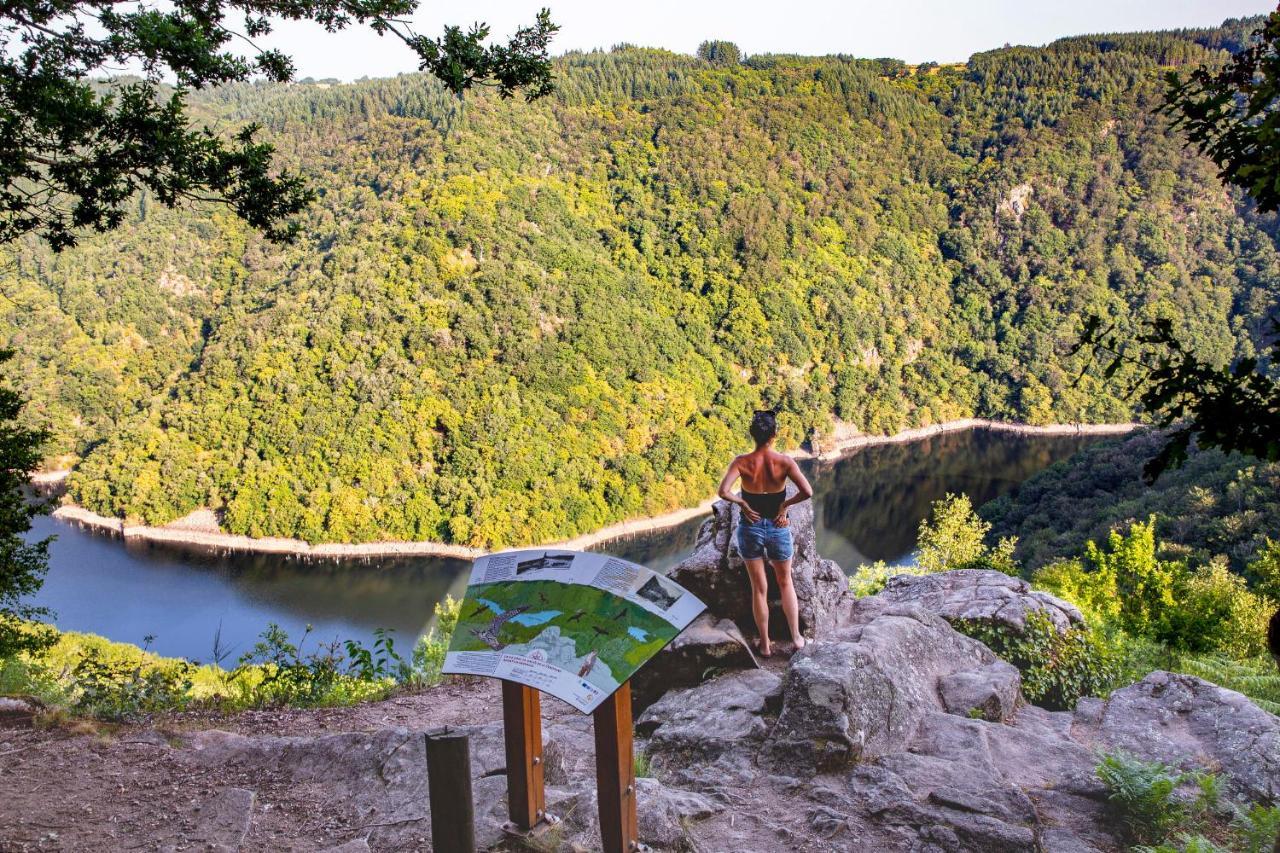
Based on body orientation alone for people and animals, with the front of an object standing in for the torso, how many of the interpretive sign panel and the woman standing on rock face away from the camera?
1

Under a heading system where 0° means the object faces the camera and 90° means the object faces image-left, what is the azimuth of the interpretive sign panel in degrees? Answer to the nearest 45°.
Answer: approximately 45°

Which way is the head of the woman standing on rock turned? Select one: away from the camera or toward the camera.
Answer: away from the camera

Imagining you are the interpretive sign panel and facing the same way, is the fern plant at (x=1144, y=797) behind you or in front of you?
behind

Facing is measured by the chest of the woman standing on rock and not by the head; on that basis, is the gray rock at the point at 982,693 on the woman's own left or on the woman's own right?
on the woman's own right

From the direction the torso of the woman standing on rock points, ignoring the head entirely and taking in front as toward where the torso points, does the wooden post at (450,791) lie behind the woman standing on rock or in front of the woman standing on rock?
behind

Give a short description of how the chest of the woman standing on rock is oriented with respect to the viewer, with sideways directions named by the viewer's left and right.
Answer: facing away from the viewer

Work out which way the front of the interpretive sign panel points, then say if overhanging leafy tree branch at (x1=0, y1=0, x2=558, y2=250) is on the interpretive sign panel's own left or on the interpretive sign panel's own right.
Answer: on the interpretive sign panel's own right

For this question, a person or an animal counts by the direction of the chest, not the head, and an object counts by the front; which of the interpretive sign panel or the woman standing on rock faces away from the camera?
the woman standing on rock

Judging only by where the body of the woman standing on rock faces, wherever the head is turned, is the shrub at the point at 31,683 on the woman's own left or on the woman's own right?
on the woman's own left

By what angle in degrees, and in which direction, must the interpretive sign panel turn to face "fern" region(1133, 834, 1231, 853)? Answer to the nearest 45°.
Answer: approximately 135° to its left
